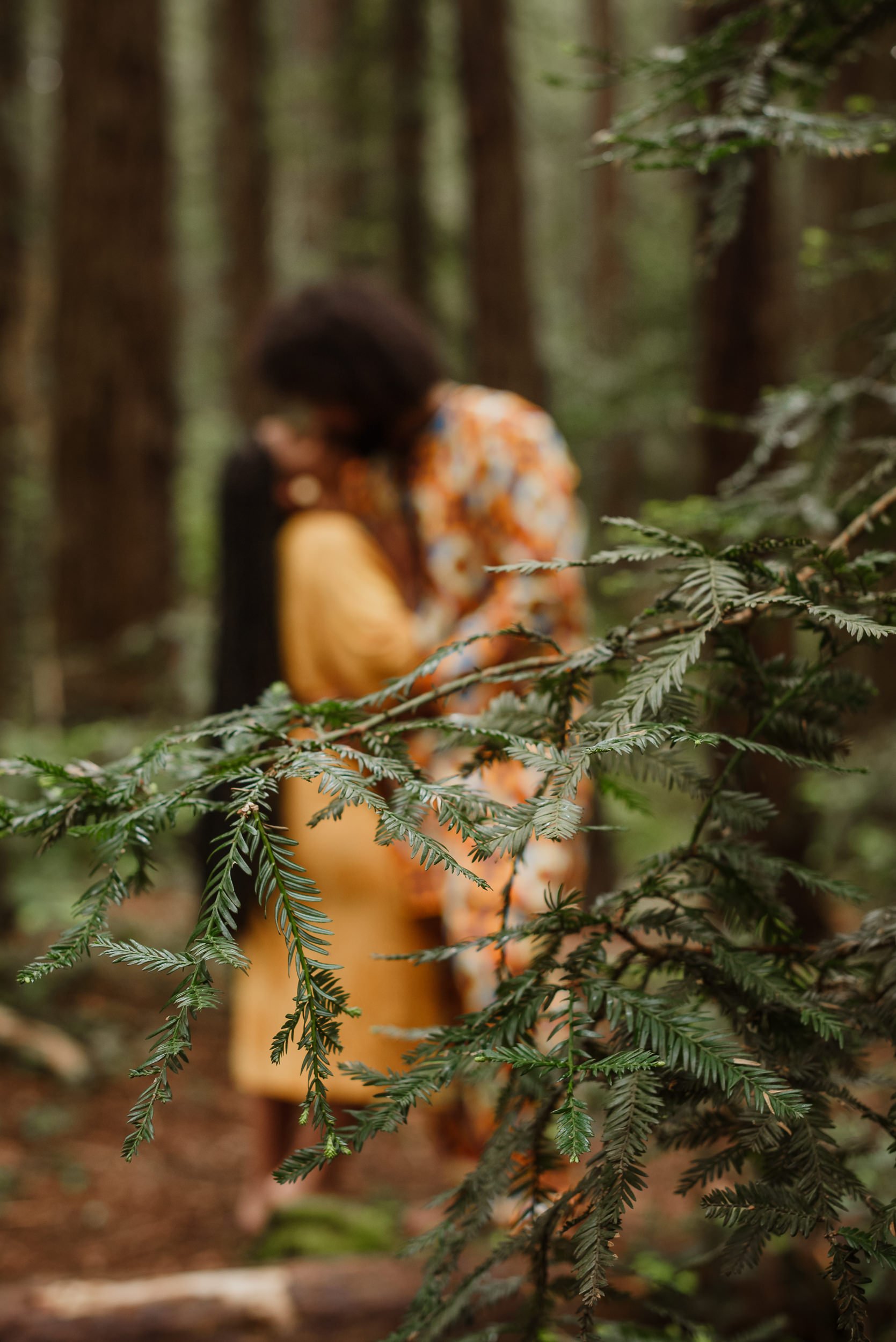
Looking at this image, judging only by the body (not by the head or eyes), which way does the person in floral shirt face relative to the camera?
to the viewer's left

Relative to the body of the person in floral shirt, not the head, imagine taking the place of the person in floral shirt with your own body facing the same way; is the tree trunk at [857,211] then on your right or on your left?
on your right

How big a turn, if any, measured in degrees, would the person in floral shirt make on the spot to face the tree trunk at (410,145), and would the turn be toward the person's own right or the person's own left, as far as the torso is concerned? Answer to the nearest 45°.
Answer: approximately 90° to the person's own right

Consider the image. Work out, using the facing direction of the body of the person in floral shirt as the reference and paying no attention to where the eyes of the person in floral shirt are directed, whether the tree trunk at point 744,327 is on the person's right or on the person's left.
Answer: on the person's right

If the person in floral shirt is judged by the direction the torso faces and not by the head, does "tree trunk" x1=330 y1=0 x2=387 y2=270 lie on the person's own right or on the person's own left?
on the person's own right

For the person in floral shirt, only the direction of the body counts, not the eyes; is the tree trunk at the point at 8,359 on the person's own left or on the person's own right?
on the person's own right

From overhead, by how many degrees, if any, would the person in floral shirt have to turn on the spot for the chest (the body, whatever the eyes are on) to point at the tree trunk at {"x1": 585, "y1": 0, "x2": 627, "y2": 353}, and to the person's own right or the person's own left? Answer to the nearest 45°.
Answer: approximately 90° to the person's own right

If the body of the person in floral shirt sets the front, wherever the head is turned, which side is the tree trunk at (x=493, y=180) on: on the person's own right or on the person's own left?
on the person's own right
